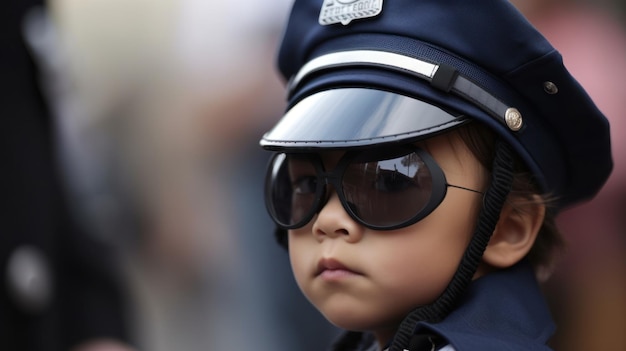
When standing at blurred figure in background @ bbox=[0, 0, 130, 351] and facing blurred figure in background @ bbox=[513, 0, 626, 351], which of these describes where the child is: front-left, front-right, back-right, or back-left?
front-right

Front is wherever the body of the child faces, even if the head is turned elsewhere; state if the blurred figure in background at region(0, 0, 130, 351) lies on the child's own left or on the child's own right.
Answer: on the child's own right

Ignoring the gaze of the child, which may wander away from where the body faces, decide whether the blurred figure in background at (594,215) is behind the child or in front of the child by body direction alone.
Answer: behind

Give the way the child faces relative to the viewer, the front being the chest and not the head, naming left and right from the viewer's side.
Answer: facing the viewer and to the left of the viewer

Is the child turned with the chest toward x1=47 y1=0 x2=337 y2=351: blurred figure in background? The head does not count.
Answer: no

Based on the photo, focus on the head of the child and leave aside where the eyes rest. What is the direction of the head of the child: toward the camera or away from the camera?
toward the camera
